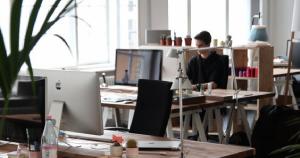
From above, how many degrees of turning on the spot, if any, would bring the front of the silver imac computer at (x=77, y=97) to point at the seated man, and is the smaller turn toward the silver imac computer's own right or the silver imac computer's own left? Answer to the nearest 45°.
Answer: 0° — it already faces them

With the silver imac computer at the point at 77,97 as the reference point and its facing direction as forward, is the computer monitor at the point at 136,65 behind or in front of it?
in front

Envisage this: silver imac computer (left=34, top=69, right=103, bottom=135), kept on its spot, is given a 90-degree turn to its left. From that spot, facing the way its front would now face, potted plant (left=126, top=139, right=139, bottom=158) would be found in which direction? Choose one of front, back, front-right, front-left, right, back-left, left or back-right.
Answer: back

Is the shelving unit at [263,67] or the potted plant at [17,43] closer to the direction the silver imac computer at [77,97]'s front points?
the shelving unit

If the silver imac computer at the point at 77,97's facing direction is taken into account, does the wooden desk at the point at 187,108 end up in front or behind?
in front

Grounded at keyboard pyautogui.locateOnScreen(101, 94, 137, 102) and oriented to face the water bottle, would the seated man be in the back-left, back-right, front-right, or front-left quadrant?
back-left

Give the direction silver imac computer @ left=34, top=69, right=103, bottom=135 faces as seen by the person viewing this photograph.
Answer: facing away from the viewer and to the right of the viewer
